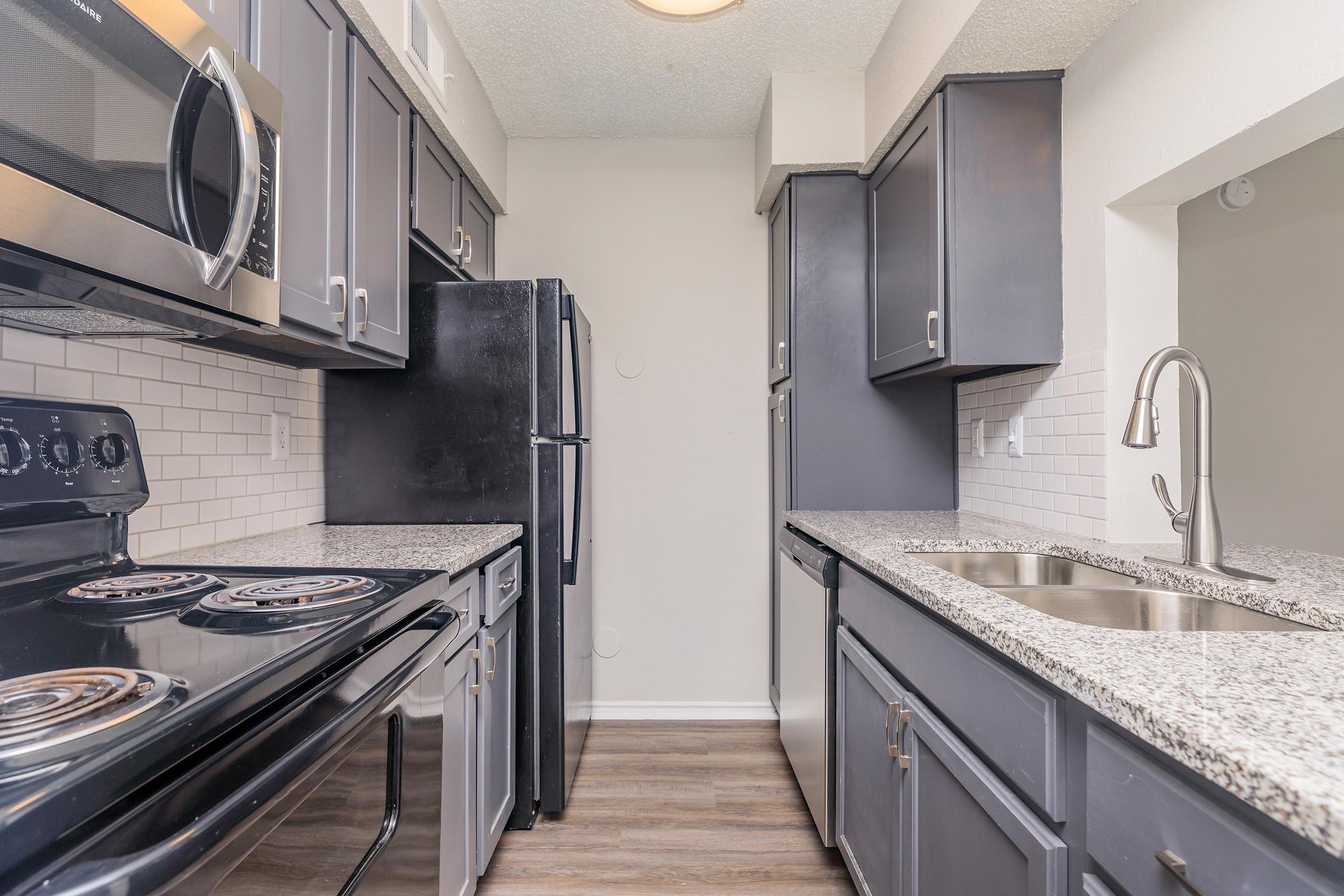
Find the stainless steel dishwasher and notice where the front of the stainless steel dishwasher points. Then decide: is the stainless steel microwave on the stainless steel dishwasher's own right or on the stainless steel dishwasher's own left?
on the stainless steel dishwasher's own left

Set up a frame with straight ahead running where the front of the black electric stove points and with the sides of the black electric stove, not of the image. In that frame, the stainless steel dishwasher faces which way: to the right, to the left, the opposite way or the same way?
the opposite way

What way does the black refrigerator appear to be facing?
to the viewer's right

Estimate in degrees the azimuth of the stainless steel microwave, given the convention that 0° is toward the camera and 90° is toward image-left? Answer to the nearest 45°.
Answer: approximately 315°

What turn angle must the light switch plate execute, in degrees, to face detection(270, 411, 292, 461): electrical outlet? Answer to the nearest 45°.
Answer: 0° — it already faces it

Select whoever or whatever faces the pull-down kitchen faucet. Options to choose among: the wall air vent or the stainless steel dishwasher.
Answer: the wall air vent

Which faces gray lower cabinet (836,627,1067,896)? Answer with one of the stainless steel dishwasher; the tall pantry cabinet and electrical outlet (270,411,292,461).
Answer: the electrical outlet

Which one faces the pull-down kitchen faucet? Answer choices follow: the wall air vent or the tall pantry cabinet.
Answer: the wall air vent

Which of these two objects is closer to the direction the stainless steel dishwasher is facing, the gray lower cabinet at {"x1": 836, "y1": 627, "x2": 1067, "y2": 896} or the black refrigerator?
the black refrigerator

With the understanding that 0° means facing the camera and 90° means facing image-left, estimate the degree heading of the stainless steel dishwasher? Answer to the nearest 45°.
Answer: approximately 90°

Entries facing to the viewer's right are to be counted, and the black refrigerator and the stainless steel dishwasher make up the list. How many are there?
1

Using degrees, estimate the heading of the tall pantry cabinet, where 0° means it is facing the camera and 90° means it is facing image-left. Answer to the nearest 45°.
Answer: approximately 90°

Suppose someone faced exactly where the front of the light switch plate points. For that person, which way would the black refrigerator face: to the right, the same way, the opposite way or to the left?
the opposite way
